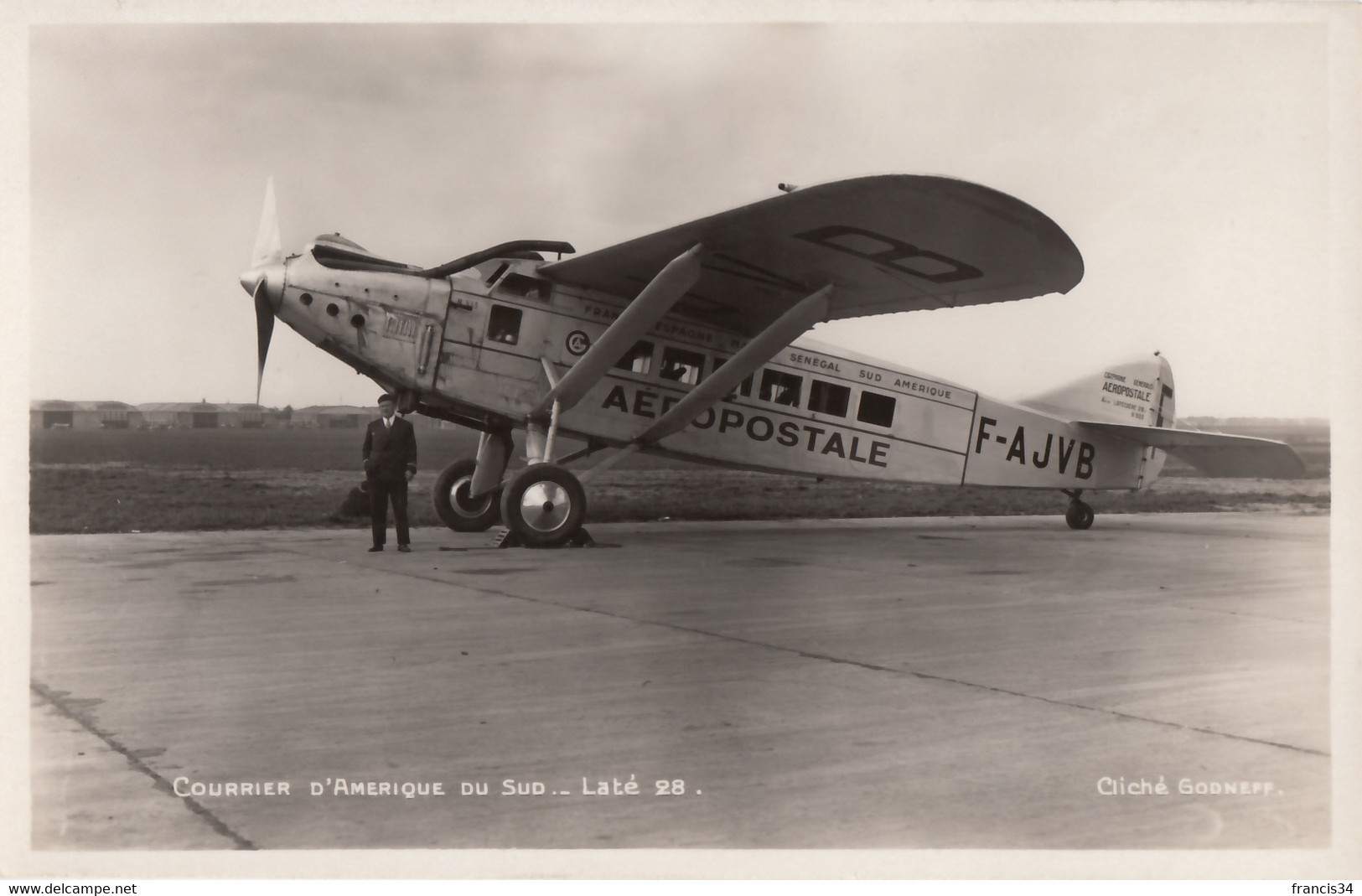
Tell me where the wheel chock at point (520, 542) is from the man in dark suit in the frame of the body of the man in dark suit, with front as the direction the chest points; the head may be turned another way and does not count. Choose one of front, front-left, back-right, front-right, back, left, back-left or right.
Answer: left

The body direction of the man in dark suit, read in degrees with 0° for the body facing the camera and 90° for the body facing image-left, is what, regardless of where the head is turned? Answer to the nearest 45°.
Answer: approximately 0°

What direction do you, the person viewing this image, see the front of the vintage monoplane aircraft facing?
facing the viewer and to the left of the viewer

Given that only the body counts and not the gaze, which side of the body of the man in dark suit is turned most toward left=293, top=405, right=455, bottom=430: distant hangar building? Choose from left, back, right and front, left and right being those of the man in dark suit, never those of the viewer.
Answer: back
